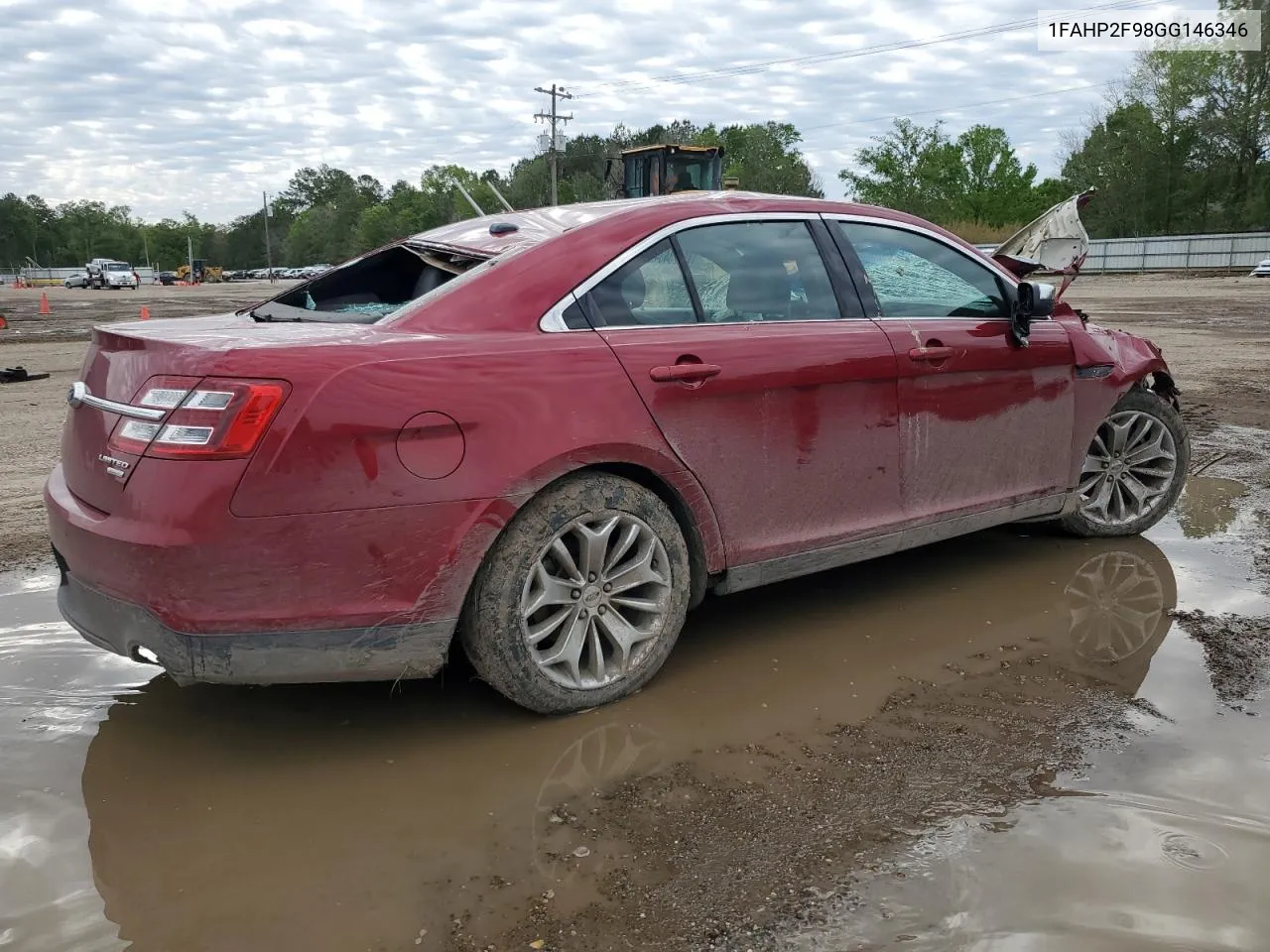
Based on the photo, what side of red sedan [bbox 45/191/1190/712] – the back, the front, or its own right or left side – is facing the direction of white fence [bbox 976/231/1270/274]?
front

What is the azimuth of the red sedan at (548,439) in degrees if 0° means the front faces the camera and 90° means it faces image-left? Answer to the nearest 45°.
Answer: approximately 225°
